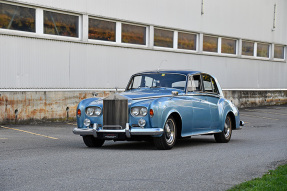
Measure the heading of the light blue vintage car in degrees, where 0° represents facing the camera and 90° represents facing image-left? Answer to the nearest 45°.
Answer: approximately 45°
